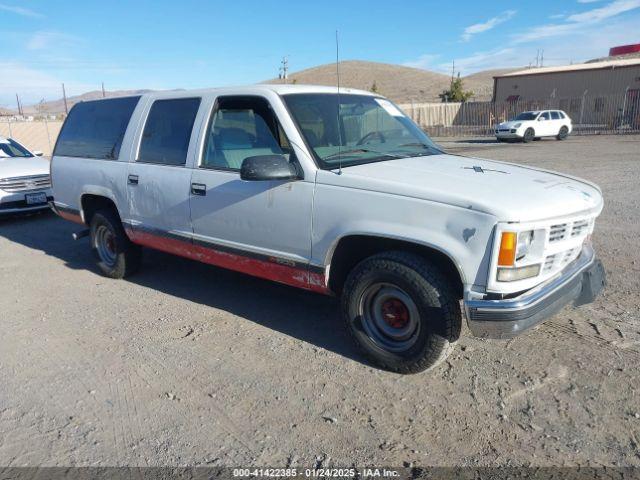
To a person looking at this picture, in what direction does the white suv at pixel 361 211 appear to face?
facing the viewer and to the right of the viewer

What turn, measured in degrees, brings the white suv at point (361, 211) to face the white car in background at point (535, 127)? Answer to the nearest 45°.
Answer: approximately 90° to its left

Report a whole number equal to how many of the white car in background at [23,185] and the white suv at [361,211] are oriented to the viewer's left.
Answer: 0

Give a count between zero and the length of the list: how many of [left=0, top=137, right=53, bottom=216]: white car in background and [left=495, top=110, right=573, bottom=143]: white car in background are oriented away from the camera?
0

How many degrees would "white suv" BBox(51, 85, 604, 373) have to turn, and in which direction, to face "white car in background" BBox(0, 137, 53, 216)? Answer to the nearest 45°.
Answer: approximately 180°

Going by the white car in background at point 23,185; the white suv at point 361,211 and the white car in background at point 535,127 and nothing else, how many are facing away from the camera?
0

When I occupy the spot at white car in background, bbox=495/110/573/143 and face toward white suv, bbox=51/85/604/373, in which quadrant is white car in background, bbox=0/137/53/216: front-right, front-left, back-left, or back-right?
front-right

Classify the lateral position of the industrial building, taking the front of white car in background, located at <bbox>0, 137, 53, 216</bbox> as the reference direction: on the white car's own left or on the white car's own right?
on the white car's own left

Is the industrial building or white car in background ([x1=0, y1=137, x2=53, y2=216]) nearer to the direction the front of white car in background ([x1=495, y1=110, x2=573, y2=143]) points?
the white car in background

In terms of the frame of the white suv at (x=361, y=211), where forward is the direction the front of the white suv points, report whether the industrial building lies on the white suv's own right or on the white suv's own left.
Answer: on the white suv's own left

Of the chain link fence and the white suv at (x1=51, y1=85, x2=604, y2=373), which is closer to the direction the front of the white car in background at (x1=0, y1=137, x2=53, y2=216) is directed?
the white suv

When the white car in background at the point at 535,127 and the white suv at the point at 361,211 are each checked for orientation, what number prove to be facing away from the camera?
0

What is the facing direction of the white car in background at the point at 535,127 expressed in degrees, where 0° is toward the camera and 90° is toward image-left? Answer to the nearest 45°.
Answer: approximately 45°

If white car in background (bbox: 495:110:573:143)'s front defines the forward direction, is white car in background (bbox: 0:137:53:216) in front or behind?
in front
